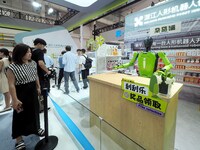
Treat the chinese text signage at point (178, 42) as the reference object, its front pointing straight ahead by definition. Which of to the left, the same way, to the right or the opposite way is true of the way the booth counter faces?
the same way

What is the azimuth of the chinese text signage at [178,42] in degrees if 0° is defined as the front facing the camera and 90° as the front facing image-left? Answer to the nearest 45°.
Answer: approximately 45°

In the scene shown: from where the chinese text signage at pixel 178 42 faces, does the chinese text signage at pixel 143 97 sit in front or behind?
in front

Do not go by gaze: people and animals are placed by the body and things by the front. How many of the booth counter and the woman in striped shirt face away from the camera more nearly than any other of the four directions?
0

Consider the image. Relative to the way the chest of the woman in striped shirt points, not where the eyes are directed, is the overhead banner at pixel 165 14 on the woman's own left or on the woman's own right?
on the woman's own left

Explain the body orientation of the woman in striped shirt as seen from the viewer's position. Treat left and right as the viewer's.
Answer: facing the viewer and to the right of the viewer

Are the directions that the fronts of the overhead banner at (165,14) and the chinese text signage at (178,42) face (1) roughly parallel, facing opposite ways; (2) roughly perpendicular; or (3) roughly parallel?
roughly parallel

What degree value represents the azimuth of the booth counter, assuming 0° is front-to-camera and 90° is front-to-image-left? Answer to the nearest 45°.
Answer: approximately 45°

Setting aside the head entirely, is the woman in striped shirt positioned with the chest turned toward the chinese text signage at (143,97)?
yes

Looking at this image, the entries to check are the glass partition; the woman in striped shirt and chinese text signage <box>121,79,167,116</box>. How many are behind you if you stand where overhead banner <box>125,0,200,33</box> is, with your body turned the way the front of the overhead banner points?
0

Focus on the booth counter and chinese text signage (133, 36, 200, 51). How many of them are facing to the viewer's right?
0

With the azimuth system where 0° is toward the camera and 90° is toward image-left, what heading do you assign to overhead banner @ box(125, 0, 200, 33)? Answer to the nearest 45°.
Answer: approximately 45°

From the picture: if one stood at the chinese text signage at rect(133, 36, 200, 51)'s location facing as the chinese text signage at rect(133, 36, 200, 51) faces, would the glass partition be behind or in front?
in front
